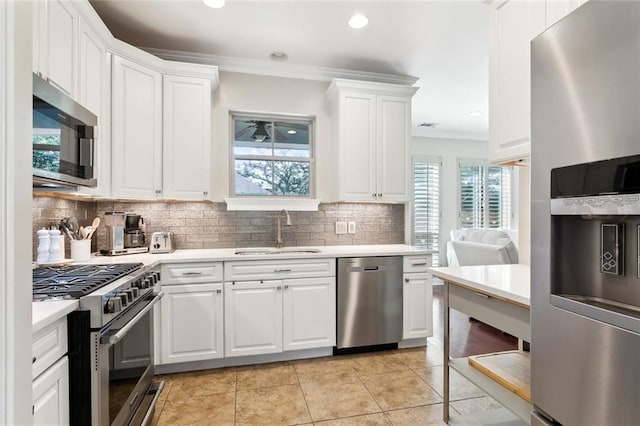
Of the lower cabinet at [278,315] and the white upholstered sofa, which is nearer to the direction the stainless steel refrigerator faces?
the lower cabinet

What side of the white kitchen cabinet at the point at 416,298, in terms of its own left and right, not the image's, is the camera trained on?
front

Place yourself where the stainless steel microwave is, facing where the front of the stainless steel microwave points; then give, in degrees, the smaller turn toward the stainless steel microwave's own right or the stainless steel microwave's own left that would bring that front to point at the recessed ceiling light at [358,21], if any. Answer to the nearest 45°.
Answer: approximately 45° to the stainless steel microwave's own left

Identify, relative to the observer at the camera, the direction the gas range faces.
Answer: facing the viewer and to the right of the viewer

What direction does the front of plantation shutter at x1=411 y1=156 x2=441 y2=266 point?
toward the camera

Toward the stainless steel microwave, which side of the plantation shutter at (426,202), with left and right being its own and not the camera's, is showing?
front

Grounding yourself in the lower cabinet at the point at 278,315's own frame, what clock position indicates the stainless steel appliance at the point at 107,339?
The stainless steel appliance is roughly at 1 o'clock from the lower cabinet.

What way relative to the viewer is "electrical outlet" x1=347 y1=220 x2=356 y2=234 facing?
toward the camera

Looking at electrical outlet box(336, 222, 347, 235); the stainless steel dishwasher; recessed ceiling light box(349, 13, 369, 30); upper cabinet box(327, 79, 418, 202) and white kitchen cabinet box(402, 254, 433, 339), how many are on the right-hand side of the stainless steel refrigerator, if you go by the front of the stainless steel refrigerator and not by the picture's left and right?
5

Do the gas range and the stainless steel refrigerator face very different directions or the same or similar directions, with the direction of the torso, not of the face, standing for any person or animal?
very different directions

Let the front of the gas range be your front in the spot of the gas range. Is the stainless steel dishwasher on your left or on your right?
on your left

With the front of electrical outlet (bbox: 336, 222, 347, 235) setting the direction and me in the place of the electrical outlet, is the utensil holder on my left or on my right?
on my right

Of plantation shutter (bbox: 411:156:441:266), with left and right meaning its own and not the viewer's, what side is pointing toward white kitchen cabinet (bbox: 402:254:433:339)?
front

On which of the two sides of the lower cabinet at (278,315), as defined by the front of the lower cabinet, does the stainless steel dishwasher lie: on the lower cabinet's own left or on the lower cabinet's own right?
on the lower cabinet's own left

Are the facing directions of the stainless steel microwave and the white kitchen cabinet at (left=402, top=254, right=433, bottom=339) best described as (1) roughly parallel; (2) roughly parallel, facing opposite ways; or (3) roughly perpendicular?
roughly perpendicular
